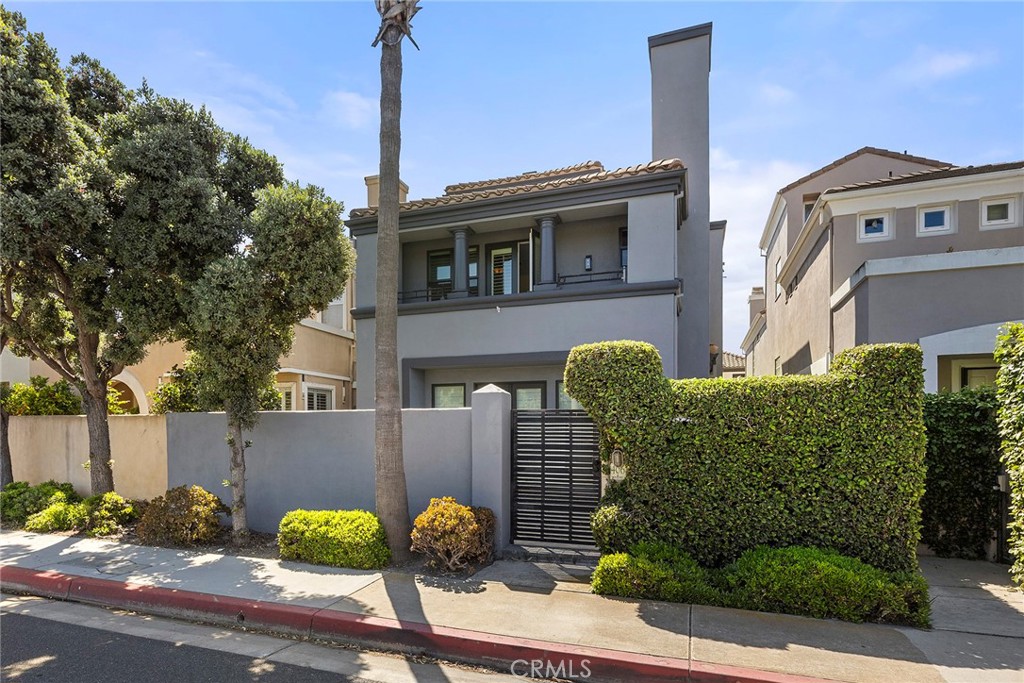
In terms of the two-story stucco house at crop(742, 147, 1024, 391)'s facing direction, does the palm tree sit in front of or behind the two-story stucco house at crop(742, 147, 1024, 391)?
in front

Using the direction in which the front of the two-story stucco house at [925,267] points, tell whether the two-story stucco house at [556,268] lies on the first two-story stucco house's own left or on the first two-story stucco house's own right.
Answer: on the first two-story stucco house's own right

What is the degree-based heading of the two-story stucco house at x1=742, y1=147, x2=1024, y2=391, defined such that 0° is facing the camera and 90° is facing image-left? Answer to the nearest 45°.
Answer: approximately 0°

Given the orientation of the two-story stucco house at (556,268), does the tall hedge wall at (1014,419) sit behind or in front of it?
in front

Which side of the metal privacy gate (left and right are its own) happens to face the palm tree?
right

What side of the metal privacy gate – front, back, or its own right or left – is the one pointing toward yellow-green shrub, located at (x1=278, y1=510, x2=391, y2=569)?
right
